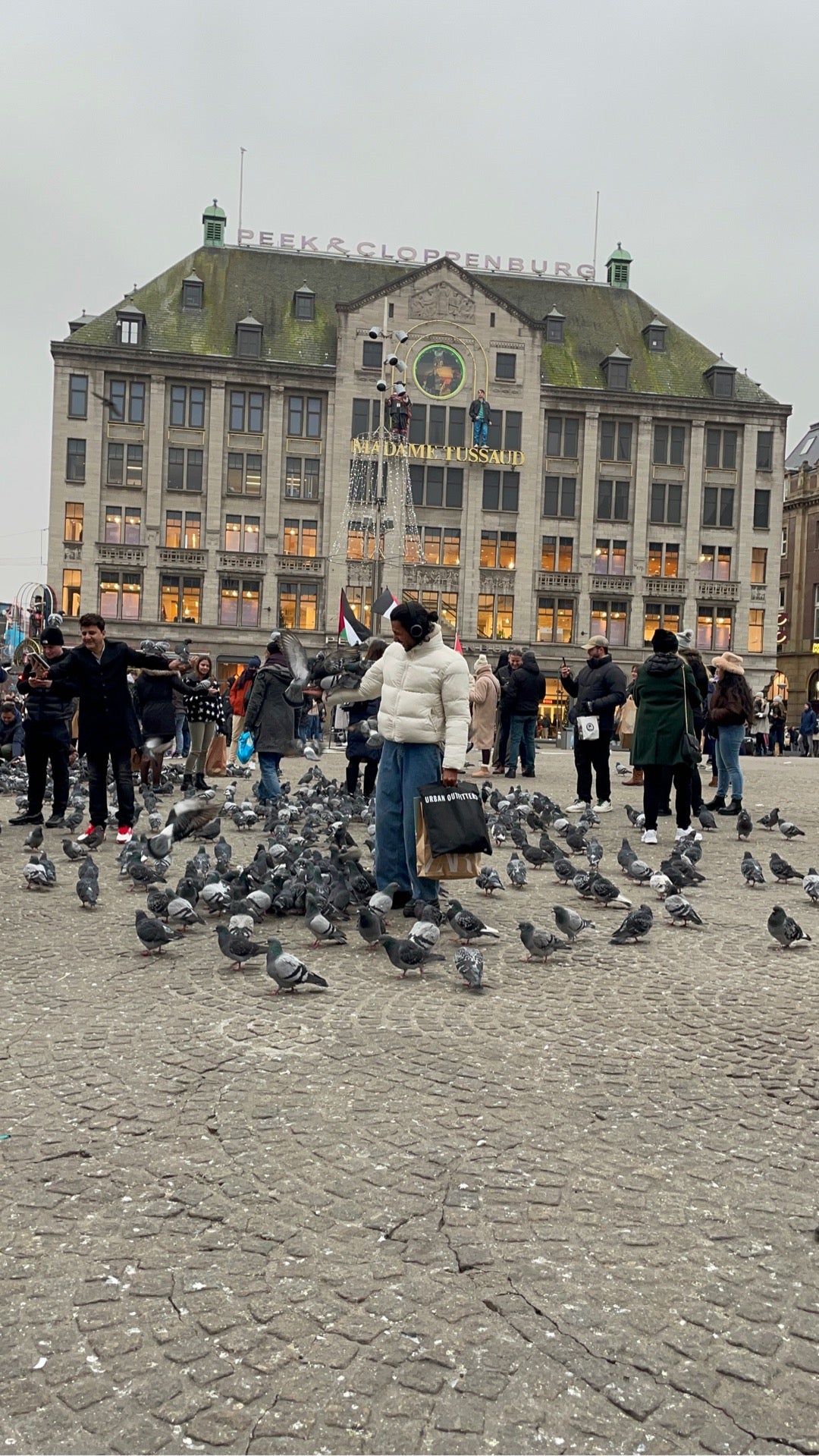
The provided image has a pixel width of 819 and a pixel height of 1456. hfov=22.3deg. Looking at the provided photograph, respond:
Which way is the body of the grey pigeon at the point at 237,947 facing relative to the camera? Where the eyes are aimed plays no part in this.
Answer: to the viewer's left

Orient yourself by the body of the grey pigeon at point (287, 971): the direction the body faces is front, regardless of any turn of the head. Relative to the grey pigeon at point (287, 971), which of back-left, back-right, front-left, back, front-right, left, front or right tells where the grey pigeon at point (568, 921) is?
back-right

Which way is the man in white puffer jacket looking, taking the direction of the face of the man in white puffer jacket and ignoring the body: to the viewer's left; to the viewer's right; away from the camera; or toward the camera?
to the viewer's left

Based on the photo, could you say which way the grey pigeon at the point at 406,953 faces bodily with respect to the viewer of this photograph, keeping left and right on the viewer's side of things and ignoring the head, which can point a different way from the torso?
facing to the left of the viewer

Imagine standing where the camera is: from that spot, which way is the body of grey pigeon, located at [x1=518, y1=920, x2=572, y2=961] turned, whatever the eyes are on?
to the viewer's left

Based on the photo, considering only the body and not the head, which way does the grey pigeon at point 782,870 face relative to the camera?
to the viewer's left

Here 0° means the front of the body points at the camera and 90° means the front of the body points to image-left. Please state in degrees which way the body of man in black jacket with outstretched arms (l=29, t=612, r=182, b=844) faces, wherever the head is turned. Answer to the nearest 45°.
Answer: approximately 0°

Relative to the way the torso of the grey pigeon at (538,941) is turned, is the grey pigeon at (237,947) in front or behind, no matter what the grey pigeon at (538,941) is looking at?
in front

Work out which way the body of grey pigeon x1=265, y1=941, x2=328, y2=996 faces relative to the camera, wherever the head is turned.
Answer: to the viewer's left

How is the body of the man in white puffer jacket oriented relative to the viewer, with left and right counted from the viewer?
facing the viewer and to the left of the viewer

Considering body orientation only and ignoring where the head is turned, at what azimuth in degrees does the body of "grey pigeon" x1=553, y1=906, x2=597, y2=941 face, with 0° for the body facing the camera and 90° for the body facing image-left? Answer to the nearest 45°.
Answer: approximately 90°

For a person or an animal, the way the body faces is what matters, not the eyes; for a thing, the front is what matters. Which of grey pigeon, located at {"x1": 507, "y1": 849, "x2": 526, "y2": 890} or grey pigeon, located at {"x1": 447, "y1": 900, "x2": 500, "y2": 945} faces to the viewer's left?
grey pigeon, located at {"x1": 447, "y1": 900, "x2": 500, "y2": 945}
